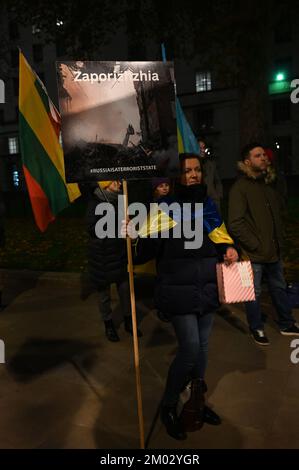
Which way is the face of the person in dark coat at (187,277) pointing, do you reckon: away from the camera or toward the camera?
toward the camera

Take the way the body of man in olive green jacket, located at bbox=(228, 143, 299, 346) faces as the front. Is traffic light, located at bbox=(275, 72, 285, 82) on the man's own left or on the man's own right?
on the man's own left

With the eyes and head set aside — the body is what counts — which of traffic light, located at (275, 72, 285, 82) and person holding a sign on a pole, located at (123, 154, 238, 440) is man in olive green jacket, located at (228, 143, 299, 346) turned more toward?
the person holding a sign on a pole

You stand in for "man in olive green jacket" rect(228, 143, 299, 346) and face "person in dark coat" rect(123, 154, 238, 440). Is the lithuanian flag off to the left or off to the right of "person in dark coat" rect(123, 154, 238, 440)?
right

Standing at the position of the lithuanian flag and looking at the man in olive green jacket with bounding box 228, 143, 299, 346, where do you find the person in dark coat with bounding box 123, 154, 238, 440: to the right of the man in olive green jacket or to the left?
right

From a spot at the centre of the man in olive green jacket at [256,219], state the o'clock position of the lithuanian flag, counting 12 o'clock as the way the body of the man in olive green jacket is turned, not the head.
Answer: The lithuanian flag is roughly at 4 o'clock from the man in olive green jacket.

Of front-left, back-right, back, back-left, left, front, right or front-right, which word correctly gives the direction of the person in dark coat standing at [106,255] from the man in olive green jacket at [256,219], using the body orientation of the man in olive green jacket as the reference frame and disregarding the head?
back-right

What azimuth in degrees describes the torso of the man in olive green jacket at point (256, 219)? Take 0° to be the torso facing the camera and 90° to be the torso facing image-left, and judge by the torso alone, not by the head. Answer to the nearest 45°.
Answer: approximately 315°

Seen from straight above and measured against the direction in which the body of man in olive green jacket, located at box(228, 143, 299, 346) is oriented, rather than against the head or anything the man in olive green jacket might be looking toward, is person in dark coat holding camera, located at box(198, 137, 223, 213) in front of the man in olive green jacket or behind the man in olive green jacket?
behind
